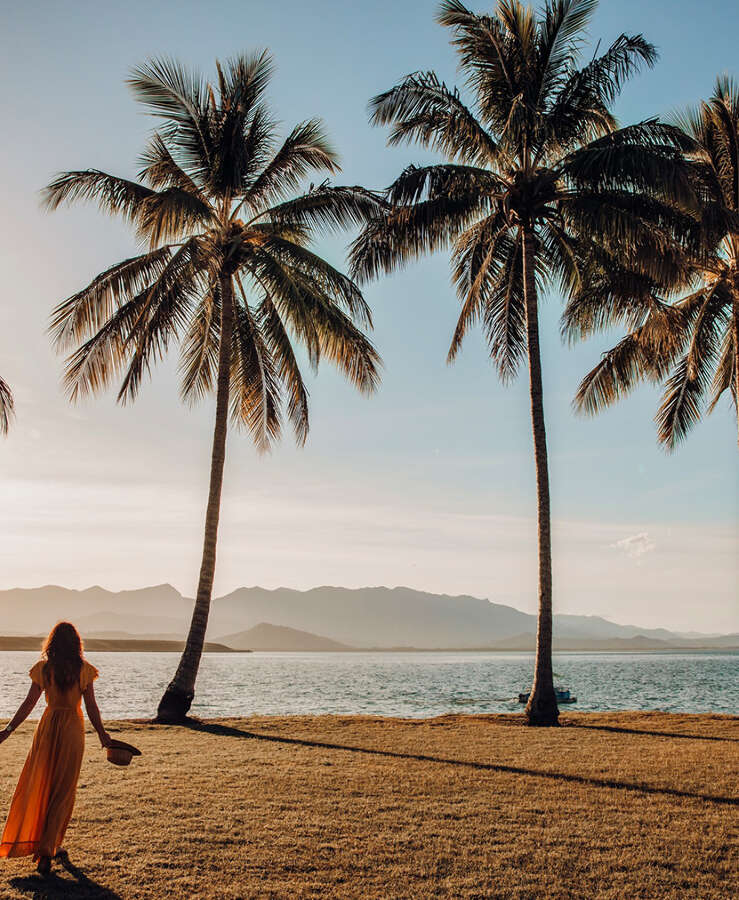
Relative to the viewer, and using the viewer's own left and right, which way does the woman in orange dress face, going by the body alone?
facing away from the viewer

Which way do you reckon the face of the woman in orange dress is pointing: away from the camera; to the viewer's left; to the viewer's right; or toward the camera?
away from the camera
